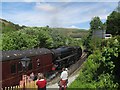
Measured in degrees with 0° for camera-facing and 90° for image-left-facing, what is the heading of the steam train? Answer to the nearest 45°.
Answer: approximately 225°
